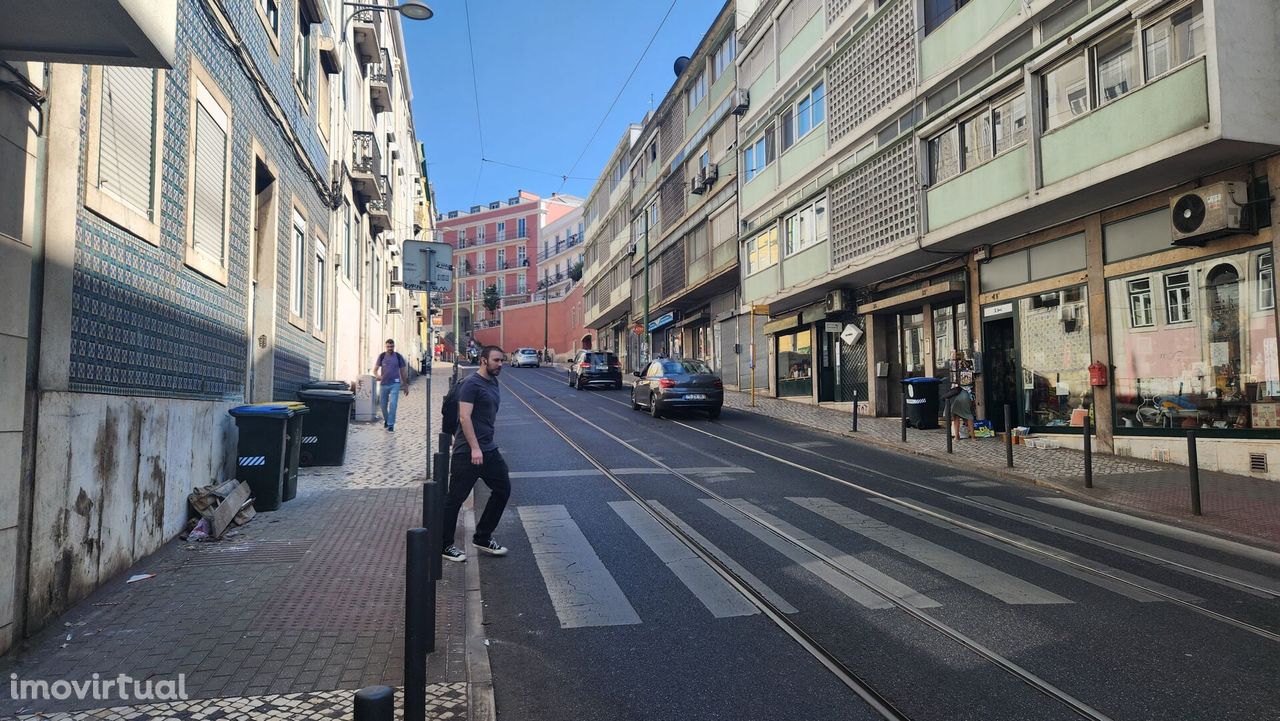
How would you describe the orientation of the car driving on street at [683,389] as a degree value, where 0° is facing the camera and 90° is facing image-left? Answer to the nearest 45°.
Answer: approximately 135°

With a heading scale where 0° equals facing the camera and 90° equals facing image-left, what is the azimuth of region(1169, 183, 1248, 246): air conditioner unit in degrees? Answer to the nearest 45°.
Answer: approximately 45°

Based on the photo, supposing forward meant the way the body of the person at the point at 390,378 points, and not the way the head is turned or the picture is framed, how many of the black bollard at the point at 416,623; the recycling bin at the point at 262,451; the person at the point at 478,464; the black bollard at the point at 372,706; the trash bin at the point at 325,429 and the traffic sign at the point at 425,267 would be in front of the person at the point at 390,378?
6

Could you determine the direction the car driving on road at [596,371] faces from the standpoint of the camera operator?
facing away from the viewer

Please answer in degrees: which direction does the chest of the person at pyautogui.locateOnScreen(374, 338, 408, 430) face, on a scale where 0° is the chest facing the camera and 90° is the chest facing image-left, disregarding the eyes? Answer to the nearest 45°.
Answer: approximately 0°

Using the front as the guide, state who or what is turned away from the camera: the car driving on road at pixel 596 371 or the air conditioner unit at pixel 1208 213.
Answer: the car driving on road

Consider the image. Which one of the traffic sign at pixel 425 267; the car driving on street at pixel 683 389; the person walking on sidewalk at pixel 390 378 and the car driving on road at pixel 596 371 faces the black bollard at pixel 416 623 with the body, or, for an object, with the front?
the person walking on sidewalk

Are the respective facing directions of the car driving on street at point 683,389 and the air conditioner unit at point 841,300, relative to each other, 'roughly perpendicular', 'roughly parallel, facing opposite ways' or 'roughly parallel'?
roughly perpendicular

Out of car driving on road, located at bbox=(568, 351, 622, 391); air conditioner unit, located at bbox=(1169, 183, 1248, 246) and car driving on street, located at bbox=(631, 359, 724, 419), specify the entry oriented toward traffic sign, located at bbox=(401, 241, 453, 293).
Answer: the air conditioner unit

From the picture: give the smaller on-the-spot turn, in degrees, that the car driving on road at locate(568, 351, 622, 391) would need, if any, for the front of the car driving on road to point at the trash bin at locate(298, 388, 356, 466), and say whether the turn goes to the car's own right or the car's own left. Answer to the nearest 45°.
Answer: approximately 180°

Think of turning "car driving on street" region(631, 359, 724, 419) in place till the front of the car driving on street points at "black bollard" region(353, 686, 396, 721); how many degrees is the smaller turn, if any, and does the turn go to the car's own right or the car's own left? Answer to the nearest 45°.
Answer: approximately 135° to the car's own left

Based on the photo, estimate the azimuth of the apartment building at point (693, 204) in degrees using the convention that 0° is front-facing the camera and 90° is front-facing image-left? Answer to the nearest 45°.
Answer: approximately 45°

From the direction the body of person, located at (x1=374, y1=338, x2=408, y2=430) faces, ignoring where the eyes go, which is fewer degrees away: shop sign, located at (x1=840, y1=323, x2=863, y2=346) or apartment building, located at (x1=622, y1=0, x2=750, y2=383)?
the shop sign

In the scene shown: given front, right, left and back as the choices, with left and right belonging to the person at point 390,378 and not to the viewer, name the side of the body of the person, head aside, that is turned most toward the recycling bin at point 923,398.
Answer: left

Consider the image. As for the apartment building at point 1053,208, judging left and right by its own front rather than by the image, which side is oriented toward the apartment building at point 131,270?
front

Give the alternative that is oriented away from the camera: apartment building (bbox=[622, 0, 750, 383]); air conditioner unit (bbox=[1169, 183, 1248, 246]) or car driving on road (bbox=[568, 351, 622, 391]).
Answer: the car driving on road

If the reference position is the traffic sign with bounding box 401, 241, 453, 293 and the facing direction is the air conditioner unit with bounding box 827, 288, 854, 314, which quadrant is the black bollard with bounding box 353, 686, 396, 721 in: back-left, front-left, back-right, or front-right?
back-right

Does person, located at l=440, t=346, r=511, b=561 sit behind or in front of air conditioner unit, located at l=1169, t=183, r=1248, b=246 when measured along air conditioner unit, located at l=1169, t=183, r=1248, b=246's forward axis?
in front

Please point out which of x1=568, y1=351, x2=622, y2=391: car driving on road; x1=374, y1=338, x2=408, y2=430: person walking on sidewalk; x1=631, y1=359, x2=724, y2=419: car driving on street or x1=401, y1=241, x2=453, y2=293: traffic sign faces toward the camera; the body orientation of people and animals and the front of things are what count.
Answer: the person walking on sidewalk
